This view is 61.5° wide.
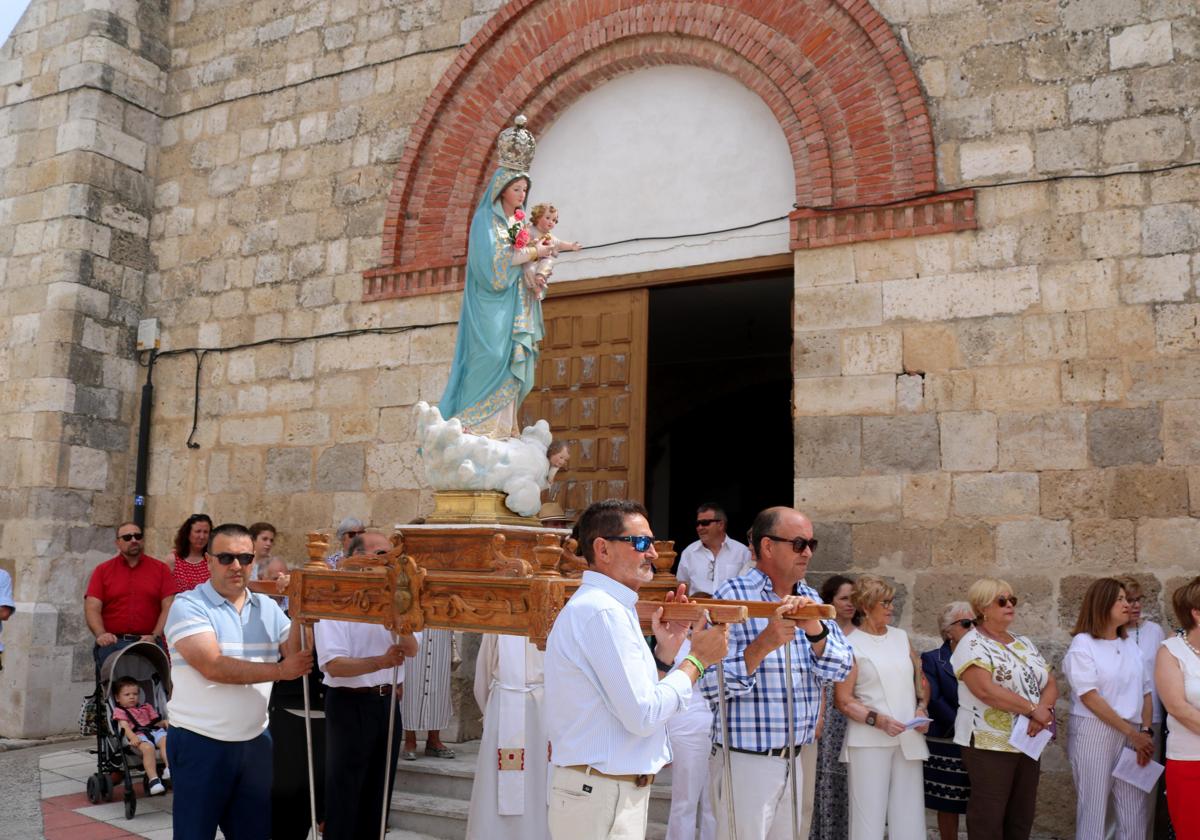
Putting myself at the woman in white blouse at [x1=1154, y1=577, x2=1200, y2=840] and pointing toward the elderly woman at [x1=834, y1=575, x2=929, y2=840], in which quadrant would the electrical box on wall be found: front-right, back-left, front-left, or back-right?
front-right

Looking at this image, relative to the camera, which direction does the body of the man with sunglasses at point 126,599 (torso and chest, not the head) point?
toward the camera

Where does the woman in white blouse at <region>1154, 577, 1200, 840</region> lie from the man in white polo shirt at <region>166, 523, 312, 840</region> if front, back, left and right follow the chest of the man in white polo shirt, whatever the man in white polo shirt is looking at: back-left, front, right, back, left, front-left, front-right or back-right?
front-left

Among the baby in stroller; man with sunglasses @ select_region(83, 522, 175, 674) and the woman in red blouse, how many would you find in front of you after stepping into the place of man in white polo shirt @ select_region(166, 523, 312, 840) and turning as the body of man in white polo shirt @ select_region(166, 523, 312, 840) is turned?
0

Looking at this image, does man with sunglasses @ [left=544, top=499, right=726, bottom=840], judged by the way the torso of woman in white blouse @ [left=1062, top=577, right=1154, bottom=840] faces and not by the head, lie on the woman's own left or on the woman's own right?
on the woman's own right

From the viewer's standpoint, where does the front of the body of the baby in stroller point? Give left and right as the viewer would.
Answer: facing the viewer and to the right of the viewer

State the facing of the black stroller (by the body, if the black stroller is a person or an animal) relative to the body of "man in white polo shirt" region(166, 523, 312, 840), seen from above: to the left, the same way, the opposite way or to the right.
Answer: the same way

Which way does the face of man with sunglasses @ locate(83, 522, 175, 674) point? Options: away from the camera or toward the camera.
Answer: toward the camera

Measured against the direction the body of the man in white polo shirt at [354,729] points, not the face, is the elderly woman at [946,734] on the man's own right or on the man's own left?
on the man's own left

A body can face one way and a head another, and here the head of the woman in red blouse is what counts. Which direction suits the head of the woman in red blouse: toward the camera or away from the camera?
toward the camera

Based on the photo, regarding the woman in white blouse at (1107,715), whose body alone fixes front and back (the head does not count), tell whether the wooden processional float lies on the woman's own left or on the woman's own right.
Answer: on the woman's own right

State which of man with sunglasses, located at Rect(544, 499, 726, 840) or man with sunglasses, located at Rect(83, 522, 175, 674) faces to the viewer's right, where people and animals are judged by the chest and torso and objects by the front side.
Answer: man with sunglasses, located at Rect(544, 499, 726, 840)
